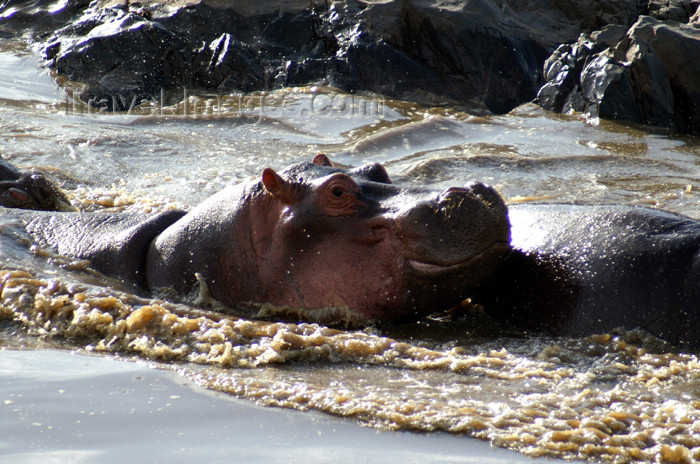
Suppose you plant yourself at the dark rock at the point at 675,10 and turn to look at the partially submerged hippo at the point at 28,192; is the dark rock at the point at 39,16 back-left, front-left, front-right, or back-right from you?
front-right
